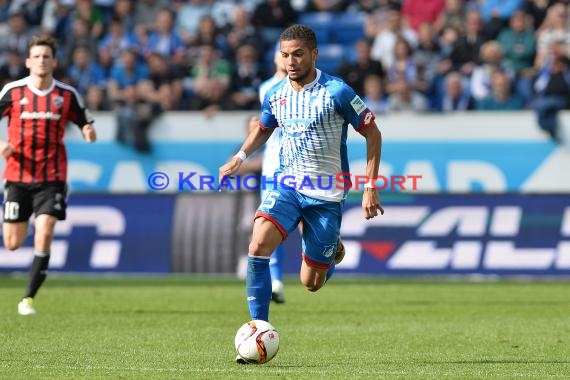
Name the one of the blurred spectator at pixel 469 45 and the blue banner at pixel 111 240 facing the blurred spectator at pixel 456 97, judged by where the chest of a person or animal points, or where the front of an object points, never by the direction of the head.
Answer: the blurred spectator at pixel 469 45

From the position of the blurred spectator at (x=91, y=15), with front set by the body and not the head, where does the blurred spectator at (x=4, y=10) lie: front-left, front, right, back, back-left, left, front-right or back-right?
back-right

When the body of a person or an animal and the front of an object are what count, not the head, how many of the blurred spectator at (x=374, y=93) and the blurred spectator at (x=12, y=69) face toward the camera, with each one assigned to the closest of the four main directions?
2

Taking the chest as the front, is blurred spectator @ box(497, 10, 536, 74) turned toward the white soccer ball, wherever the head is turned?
yes

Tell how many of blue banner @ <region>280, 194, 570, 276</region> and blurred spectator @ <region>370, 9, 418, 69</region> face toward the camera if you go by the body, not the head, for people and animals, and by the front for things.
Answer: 2

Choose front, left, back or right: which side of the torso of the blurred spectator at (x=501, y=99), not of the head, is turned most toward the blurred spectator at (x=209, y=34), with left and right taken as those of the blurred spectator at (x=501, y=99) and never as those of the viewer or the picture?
right

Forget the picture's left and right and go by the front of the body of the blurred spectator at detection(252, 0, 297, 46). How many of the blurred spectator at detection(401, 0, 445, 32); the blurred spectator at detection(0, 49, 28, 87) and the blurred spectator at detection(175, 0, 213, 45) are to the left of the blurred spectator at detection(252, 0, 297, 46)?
1

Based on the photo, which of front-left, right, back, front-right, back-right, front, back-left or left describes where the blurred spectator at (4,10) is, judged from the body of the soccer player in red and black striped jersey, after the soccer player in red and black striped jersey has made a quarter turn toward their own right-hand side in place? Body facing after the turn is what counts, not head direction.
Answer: right

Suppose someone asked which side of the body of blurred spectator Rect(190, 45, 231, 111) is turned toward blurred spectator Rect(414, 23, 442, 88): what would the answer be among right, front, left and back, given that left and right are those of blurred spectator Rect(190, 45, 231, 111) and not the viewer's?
left

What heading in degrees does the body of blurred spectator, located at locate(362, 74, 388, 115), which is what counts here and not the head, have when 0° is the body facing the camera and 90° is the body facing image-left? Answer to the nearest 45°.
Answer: approximately 0°
